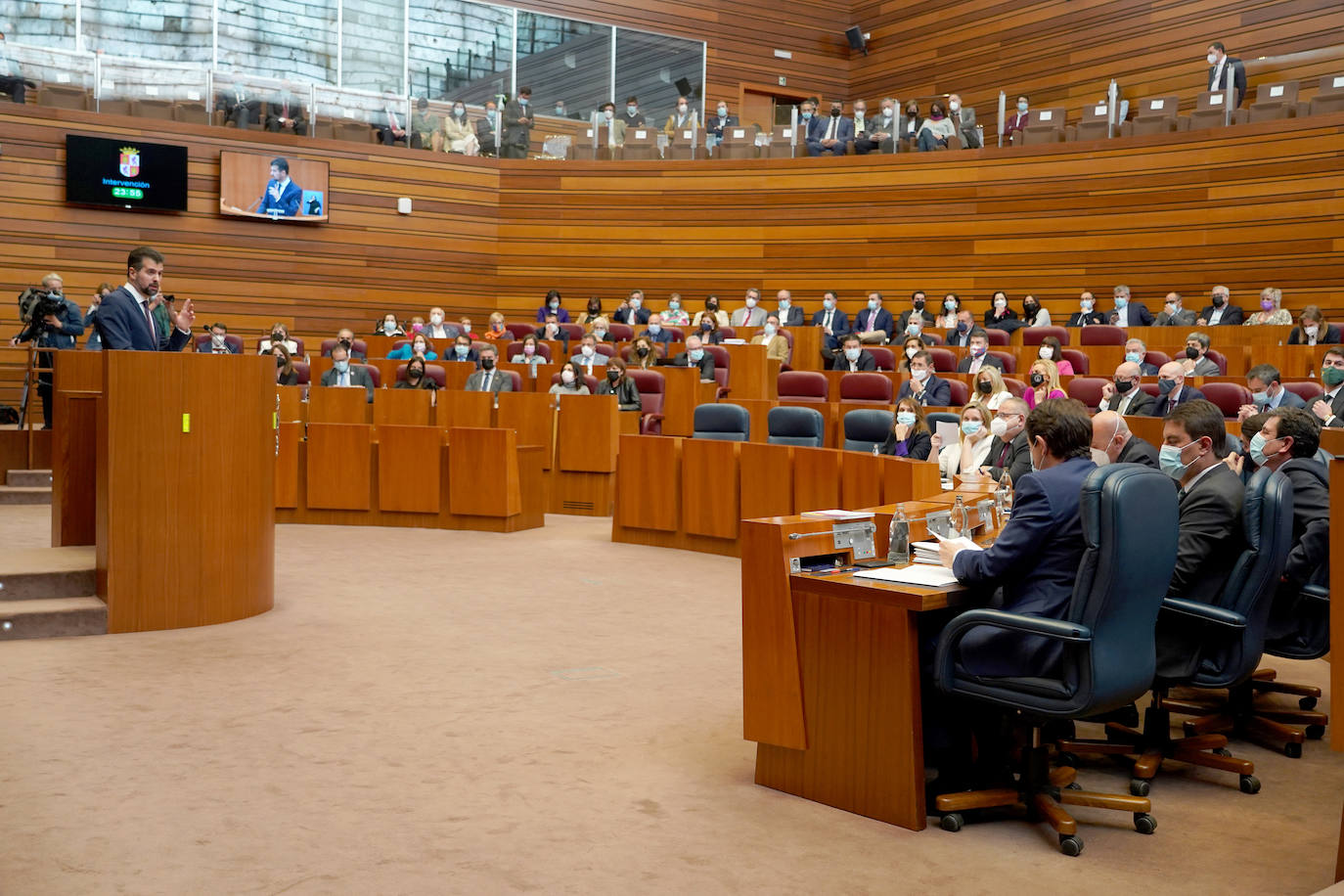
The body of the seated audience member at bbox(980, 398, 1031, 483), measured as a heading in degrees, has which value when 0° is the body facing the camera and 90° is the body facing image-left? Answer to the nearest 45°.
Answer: approximately 45°

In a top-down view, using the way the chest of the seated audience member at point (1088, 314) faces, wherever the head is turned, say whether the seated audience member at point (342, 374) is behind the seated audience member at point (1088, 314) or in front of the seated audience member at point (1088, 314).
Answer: in front

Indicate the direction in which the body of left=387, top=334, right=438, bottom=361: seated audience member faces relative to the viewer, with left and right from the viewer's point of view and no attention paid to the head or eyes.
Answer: facing the viewer

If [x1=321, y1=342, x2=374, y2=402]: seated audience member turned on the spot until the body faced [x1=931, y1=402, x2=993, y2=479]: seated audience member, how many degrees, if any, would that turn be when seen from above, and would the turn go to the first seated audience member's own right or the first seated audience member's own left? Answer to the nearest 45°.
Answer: approximately 45° to the first seated audience member's own left

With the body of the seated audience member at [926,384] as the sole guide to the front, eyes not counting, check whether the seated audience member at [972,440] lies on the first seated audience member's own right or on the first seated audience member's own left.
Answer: on the first seated audience member's own left

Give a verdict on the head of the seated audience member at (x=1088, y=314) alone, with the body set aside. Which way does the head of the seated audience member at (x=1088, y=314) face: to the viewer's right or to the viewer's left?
to the viewer's left

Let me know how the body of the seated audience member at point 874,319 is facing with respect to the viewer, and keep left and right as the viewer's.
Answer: facing the viewer and to the left of the viewer

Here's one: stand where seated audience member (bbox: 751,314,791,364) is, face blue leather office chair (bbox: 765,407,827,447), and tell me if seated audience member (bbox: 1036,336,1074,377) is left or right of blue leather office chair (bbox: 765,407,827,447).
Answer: left

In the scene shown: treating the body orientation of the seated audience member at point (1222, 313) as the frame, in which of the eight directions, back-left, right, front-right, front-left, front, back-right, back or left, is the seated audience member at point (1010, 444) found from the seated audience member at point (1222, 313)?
front-left

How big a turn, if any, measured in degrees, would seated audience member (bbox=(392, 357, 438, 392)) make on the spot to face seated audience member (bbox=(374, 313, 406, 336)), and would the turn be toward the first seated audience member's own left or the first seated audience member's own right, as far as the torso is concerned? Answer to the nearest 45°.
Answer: approximately 180°
